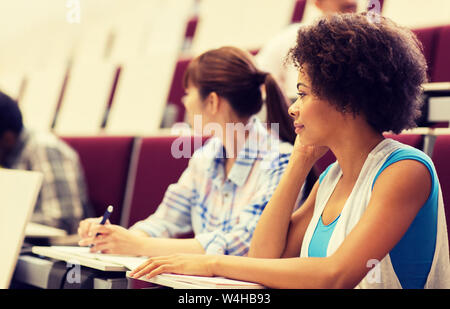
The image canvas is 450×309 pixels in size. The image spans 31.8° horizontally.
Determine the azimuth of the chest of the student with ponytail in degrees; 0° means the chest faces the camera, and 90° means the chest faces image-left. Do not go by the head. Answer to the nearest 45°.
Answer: approximately 45°

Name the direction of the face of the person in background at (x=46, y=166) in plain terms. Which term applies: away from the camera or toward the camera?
away from the camera
